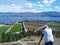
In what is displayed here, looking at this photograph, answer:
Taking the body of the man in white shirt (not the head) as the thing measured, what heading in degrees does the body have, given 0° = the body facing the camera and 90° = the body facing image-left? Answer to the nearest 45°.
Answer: approximately 135°
